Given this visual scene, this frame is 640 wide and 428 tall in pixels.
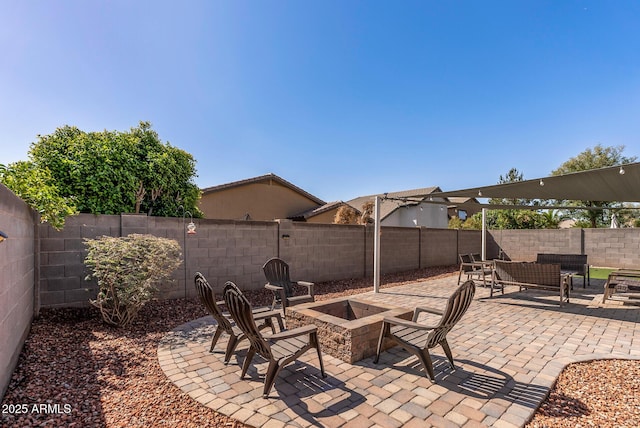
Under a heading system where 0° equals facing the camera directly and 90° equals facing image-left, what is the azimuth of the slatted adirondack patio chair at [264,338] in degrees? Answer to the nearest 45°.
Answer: approximately 225°

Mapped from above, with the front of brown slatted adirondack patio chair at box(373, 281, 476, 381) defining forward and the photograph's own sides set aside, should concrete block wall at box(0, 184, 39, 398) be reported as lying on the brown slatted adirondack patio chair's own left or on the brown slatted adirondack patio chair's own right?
on the brown slatted adirondack patio chair's own left

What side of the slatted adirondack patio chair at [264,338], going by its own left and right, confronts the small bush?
left

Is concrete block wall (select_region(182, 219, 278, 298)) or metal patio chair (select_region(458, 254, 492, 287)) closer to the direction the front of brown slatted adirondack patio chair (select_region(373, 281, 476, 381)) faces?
the concrete block wall

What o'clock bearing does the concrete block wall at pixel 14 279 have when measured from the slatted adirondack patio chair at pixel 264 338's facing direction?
The concrete block wall is roughly at 8 o'clock from the slatted adirondack patio chair.

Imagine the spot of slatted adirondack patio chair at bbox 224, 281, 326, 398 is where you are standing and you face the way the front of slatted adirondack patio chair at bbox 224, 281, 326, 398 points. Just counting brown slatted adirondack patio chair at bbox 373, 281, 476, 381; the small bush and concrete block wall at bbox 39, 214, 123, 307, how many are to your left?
2

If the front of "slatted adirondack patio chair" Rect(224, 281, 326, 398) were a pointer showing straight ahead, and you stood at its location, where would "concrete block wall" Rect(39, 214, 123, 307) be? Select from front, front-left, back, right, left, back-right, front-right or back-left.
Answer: left

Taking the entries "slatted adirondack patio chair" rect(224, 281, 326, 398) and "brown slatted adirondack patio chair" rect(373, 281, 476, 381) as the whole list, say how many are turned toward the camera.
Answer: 0

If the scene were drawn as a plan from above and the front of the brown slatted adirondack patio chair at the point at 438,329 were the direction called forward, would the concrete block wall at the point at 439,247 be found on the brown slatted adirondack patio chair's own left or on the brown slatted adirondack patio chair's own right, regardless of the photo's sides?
on the brown slatted adirondack patio chair's own right

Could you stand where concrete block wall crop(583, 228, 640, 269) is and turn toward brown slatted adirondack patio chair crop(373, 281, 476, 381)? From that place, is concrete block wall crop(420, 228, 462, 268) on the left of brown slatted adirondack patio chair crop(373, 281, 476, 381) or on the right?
right

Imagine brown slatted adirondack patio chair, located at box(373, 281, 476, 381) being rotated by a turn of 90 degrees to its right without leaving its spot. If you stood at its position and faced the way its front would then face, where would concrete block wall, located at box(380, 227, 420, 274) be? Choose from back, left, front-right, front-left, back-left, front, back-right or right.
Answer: front-left

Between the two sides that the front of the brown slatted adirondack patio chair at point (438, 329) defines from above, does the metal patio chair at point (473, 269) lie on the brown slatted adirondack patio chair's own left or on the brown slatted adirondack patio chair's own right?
on the brown slatted adirondack patio chair's own right

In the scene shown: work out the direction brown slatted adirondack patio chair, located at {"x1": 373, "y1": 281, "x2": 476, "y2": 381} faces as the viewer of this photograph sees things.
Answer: facing away from the viewer and to the left of the viewer
